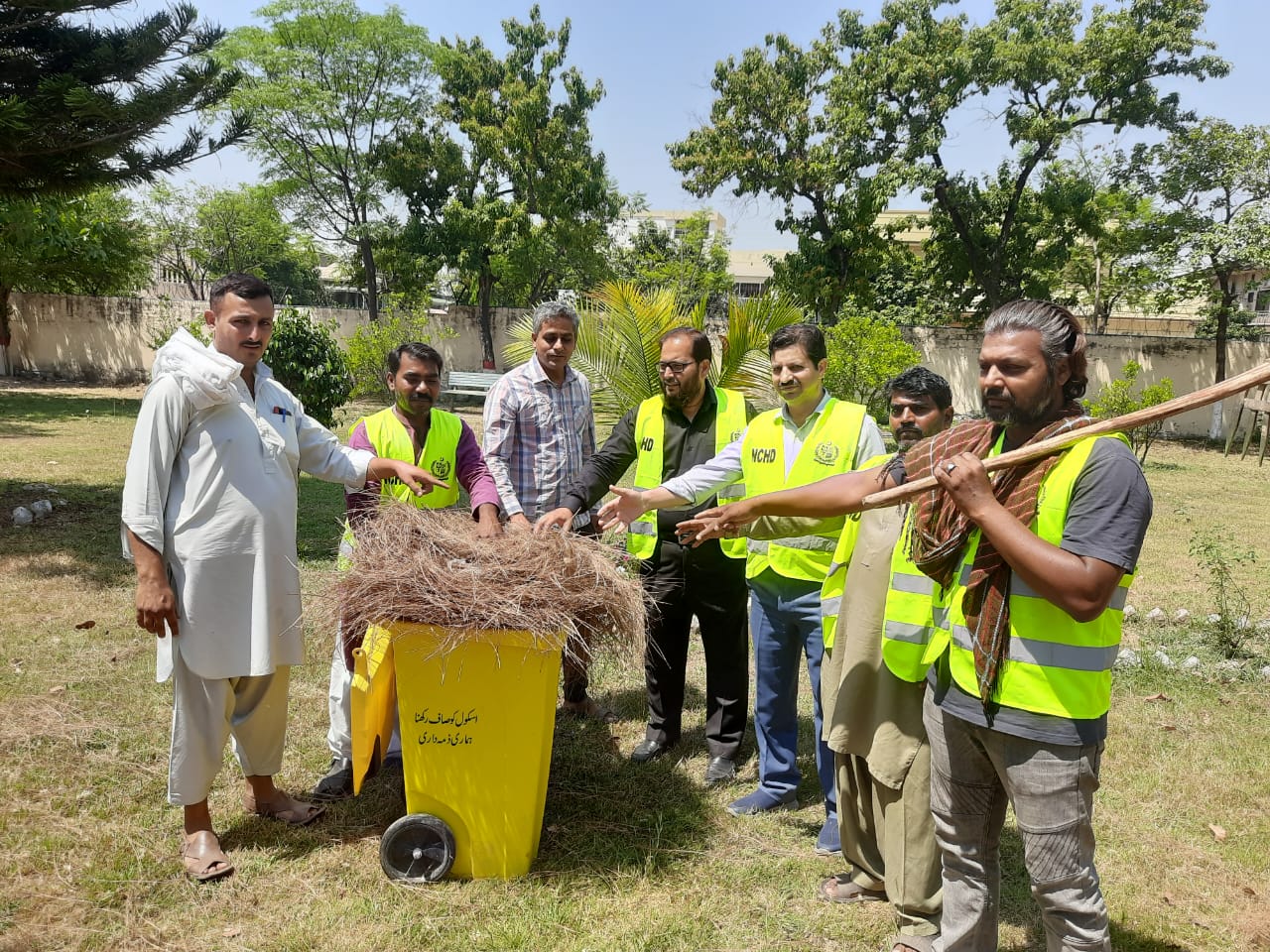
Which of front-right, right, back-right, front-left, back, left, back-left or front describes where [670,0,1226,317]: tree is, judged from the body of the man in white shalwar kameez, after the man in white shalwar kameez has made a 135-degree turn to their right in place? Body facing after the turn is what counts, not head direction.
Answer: back-right

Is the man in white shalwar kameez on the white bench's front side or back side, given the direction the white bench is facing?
on the front side

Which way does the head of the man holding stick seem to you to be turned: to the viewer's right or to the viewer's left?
to the viewer's left

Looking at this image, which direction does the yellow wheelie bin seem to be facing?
to the viewer's right

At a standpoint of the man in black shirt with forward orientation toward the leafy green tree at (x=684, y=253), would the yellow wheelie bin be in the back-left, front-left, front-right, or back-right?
back-left

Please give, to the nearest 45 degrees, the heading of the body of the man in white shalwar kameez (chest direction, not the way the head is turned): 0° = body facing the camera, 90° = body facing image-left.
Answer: approximately 315°

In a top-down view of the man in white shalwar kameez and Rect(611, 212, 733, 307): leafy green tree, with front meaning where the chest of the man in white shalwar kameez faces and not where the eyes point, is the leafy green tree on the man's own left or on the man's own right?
on the man's own left

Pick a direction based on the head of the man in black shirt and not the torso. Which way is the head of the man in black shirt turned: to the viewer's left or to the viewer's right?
to the viewer's left

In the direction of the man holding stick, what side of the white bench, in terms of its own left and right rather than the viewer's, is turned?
front

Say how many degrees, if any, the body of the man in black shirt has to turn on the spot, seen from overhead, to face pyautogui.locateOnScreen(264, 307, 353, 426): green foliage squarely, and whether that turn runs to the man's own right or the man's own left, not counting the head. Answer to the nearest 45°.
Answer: approximately 90° to the man's own right
